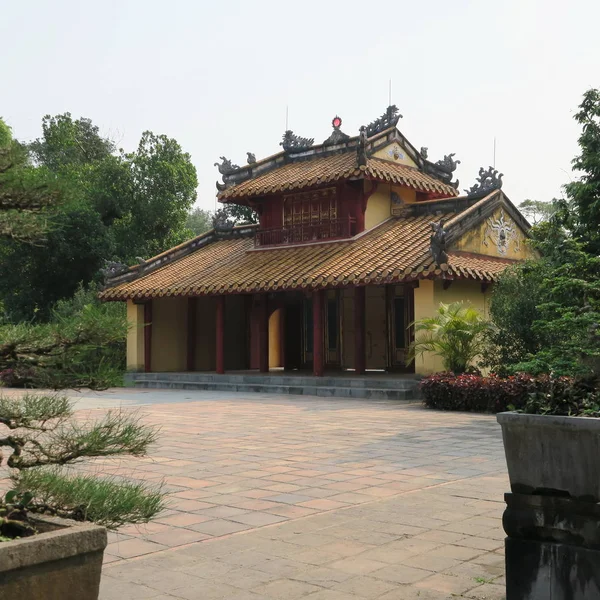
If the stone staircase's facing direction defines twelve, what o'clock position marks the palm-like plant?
The palm-like plant is roughly at 9 o'clock from the stone staircase.

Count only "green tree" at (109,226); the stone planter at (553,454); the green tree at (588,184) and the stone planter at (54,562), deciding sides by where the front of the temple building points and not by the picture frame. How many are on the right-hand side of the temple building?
1

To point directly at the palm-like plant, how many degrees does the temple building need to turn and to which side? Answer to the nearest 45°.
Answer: approximately 90° to its left

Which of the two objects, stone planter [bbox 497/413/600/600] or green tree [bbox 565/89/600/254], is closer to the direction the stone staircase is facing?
the stone planter

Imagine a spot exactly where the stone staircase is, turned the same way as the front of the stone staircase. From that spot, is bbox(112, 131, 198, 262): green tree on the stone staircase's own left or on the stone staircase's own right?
on the stone staircase's own right

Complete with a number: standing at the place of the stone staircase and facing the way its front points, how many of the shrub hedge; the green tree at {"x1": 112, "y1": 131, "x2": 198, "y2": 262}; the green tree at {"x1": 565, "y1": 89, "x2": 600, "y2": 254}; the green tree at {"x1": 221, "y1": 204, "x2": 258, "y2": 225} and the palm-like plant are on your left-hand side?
3

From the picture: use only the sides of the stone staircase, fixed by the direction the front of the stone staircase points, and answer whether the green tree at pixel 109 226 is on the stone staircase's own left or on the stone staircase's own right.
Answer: on the stone staircase's own right

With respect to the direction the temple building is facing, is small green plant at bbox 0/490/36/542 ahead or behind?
ahead

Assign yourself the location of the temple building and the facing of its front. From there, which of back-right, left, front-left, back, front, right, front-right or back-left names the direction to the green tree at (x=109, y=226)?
right

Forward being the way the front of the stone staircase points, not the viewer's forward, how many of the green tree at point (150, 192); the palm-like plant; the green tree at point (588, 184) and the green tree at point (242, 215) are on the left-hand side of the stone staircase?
2

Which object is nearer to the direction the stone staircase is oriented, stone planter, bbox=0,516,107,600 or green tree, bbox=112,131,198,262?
the stone planter

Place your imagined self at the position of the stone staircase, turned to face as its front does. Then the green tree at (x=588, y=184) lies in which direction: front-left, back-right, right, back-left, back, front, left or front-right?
left

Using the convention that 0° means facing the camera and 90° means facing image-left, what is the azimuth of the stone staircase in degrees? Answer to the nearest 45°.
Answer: approximately 45°

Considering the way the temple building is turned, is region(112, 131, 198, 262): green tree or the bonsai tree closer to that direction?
the bonsai tree
